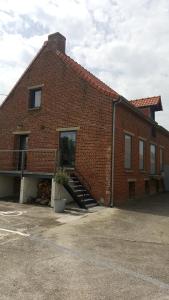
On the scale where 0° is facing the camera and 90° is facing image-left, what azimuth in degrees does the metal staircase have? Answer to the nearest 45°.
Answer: approximately 315°

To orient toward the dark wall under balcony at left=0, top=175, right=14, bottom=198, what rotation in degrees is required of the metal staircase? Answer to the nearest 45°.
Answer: approximately 180°

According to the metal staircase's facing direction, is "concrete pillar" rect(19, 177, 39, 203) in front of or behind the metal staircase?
behind
